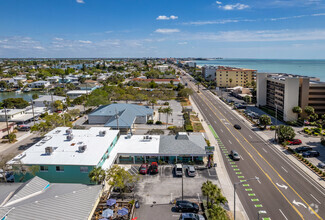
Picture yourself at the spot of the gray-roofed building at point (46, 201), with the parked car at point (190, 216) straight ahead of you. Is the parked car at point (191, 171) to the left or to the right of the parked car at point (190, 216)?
left

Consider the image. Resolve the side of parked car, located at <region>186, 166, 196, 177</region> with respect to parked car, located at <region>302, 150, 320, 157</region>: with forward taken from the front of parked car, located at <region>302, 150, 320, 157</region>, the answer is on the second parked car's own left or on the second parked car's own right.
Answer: on the second parked car's own left

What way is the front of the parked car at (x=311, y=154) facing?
to the viewer's left

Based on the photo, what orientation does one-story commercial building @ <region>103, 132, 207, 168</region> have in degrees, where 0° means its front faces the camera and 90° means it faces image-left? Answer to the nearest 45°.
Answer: approximately 0°
